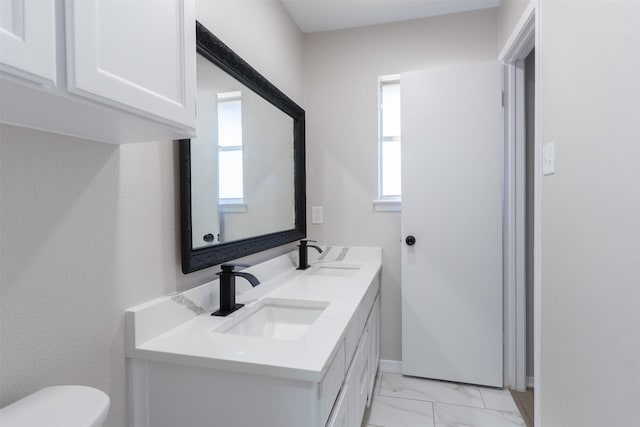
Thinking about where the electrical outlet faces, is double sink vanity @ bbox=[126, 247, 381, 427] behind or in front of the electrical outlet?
in front

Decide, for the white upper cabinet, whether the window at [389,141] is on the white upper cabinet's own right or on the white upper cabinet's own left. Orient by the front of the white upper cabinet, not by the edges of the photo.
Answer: on the white upper cabinet's own left

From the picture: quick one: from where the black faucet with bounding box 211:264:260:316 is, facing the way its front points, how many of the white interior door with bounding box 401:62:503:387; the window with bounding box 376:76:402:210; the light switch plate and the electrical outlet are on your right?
0

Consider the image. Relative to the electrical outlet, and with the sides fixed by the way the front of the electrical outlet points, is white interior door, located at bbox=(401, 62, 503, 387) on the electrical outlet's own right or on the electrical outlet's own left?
on the electrical outlet's own left

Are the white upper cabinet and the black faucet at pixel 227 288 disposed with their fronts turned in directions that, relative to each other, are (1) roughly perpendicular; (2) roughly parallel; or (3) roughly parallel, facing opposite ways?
roughly parallel

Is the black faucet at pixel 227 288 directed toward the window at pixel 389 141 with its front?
no

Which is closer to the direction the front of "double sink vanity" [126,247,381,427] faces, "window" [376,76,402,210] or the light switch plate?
the light switch plate

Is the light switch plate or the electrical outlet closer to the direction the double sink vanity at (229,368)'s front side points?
the light switch plate

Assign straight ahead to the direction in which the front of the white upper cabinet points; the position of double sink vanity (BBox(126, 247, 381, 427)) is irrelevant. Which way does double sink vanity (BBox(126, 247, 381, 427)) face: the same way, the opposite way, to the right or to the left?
the same way

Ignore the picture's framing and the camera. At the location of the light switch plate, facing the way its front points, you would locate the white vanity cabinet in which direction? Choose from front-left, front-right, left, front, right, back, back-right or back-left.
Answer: front

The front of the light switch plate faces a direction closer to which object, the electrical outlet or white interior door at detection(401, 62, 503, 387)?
the electrical outlet

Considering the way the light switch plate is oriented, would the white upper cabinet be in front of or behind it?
in front

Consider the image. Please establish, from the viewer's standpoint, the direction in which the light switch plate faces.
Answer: facing the viewer and to the left of the viewer

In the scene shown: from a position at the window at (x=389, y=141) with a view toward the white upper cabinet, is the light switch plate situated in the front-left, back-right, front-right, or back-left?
front-left

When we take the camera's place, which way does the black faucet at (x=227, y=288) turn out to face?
facing the viewer and to the right of the viewer
